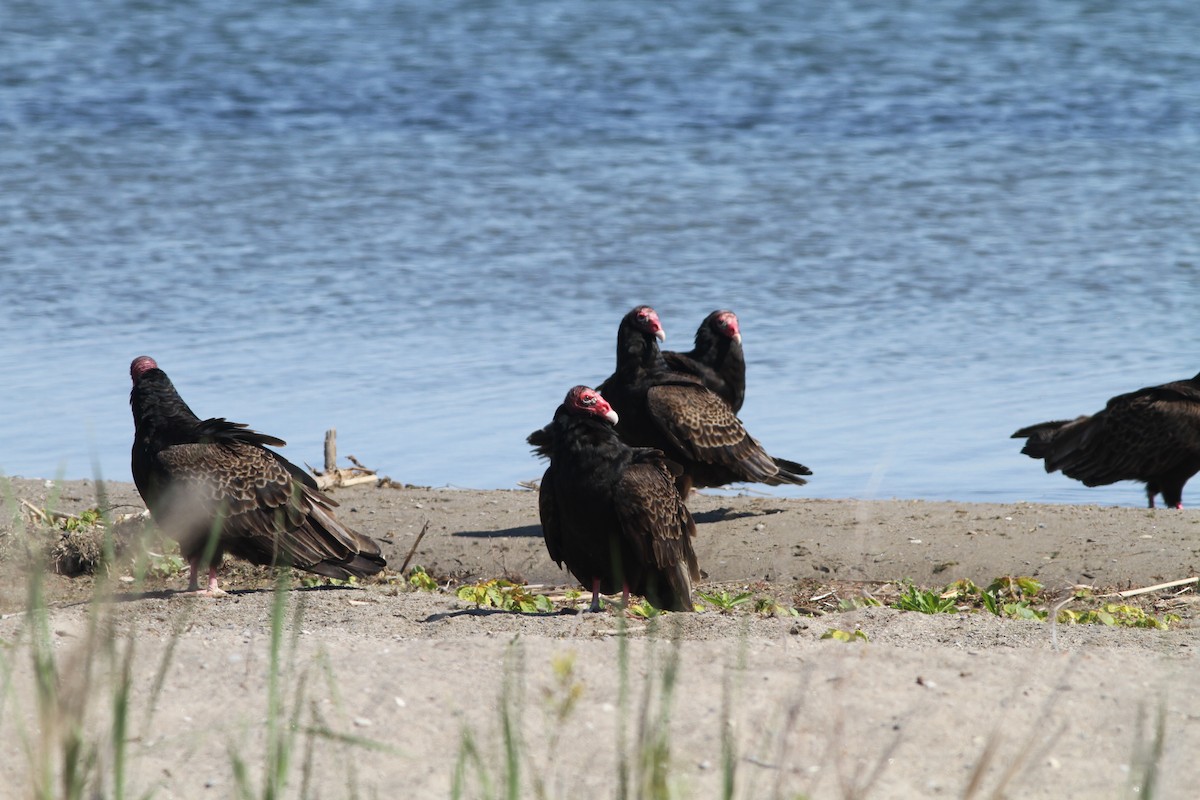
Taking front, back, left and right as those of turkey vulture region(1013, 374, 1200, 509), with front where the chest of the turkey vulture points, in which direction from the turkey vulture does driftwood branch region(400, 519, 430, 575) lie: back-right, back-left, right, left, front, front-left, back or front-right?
back-right

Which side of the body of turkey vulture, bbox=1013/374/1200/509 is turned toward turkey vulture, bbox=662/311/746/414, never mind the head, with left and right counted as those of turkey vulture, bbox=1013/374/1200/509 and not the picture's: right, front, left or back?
back

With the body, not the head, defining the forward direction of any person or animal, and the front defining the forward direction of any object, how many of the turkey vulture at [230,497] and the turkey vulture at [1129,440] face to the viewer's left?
1

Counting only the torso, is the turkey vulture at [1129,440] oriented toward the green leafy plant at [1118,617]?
no

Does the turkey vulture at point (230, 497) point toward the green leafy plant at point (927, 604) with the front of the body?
no

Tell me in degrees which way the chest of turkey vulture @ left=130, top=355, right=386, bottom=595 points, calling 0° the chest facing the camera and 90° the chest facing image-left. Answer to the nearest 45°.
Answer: approximately 90°

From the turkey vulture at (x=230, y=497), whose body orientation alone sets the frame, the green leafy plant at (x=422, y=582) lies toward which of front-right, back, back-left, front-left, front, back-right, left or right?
back

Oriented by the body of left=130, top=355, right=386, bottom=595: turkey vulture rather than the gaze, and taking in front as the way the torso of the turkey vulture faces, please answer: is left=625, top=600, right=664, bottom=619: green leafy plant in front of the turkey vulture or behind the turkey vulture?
behind

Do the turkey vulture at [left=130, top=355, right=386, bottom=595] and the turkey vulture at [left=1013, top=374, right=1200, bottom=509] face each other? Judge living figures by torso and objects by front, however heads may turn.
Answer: no

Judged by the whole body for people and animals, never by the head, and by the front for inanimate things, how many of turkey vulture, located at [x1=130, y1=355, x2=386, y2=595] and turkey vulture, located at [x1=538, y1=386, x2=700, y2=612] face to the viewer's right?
0

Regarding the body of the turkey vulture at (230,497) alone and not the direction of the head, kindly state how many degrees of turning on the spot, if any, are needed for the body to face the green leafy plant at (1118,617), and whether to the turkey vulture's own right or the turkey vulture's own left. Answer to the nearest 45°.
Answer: approximately 135° to the turkey vulture's own left

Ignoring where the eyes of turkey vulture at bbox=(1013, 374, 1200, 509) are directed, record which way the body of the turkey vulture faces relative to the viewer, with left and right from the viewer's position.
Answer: facing to the right of the viewer

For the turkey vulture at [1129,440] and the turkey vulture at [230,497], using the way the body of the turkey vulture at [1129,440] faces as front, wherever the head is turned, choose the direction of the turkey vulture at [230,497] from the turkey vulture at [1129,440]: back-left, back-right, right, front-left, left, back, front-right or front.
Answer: back-right

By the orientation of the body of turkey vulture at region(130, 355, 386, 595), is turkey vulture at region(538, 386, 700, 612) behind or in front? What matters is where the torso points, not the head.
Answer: behind
